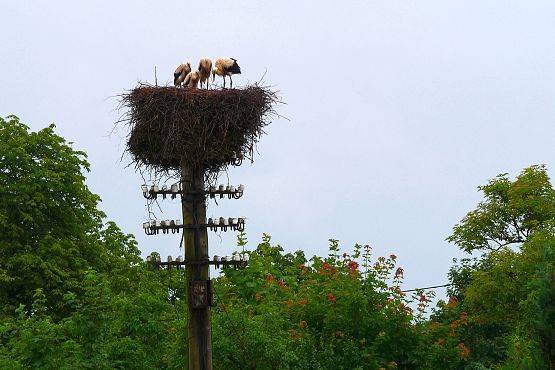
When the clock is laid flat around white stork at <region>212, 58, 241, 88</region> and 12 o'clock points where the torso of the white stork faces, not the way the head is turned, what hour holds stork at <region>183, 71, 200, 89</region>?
The stork is roughly at 12 o'clock from the white stork.

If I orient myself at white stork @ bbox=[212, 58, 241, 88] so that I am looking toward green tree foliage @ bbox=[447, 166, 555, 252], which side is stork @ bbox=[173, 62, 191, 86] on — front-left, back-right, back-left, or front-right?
back-left

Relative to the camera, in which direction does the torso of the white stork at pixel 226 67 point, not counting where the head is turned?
to the viewer's left
